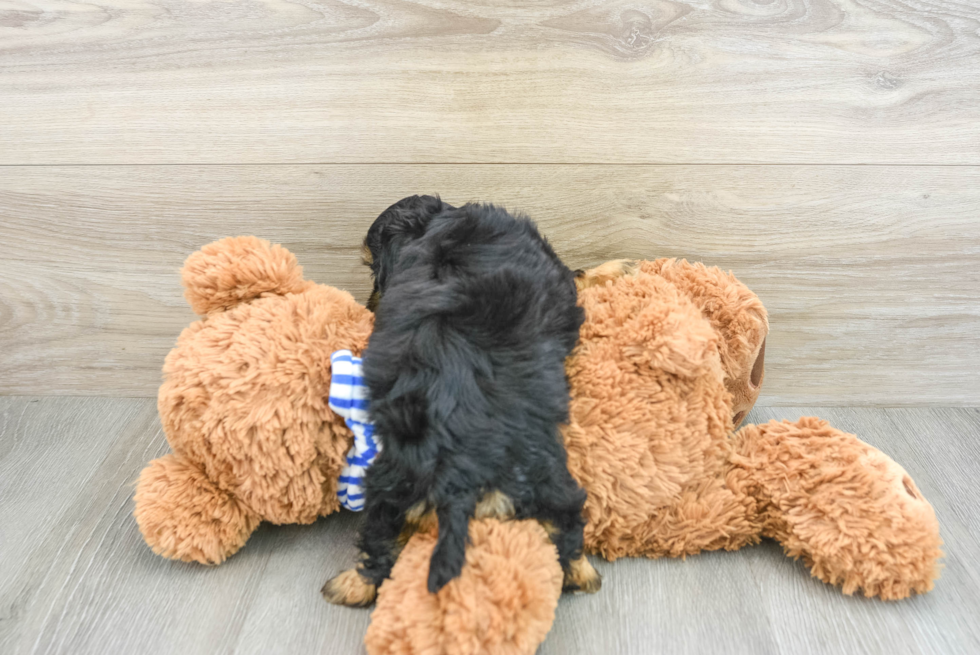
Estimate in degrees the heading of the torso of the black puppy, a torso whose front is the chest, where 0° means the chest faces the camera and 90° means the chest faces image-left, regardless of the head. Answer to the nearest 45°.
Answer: approximately 180°
